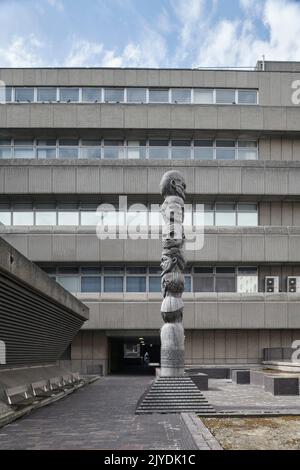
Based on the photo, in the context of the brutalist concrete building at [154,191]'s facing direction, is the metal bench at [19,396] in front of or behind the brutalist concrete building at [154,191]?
in front

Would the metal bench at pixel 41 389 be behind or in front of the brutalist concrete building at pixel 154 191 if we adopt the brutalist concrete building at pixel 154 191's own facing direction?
in front

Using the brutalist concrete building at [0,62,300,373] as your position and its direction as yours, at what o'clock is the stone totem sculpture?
The stone totem sculpture is roughly at 12 o'clock from the brutalist concrete building.

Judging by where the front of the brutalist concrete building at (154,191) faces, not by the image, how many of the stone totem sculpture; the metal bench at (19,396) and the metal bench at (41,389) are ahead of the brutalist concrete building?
3

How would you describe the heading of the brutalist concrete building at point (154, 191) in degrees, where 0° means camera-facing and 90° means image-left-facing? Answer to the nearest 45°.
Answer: approximately 0°
